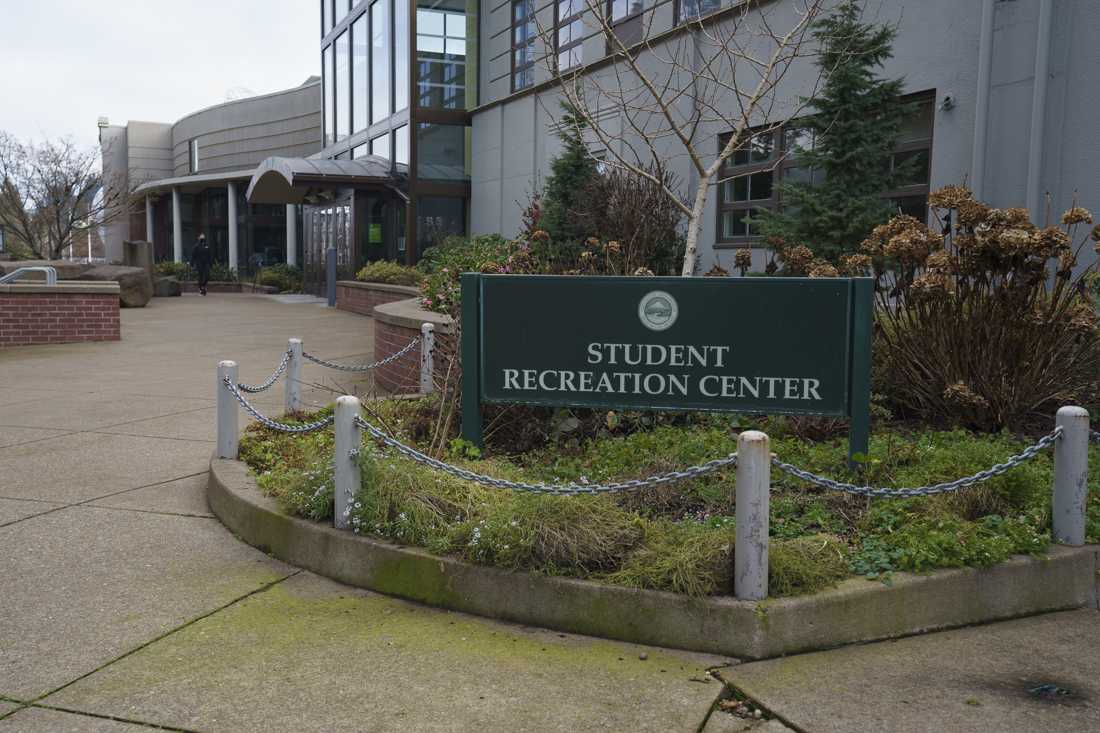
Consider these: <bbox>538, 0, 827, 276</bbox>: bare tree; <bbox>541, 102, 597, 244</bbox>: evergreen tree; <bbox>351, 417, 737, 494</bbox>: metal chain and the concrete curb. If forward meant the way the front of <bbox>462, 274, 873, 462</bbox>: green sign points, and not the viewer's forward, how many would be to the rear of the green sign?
2

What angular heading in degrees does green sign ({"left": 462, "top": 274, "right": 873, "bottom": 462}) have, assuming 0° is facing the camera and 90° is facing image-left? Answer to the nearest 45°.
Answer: approximately 0°

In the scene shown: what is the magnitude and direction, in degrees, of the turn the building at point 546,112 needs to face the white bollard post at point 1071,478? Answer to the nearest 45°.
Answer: approximately 45° to its left

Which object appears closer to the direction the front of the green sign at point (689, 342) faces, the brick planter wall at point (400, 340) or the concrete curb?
the concrete curb

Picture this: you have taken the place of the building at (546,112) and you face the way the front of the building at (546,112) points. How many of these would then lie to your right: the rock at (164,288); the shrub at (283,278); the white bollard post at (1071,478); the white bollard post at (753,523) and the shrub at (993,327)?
2

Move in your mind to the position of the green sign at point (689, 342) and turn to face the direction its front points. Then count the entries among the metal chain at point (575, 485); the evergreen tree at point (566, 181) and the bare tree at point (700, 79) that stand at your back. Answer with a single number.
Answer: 2

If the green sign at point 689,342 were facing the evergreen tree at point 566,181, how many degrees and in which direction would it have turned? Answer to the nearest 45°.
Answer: approximately 180°

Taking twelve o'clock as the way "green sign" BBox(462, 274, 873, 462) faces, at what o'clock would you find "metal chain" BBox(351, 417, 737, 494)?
The metal chain is roughly at 1 o'clock from the green sign.

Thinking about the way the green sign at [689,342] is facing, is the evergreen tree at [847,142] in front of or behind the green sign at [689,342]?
behind

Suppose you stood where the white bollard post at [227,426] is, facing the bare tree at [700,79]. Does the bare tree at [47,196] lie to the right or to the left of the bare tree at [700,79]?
left

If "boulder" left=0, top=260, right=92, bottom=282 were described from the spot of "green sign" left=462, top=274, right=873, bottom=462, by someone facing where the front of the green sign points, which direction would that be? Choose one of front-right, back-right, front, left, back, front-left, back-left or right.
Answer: back-right

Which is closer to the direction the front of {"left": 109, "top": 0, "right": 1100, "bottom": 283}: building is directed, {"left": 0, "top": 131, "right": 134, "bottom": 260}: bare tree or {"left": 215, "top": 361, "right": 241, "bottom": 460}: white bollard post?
the white bollard post

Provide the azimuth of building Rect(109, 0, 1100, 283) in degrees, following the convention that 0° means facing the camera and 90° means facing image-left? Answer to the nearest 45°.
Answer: approximately 45°
